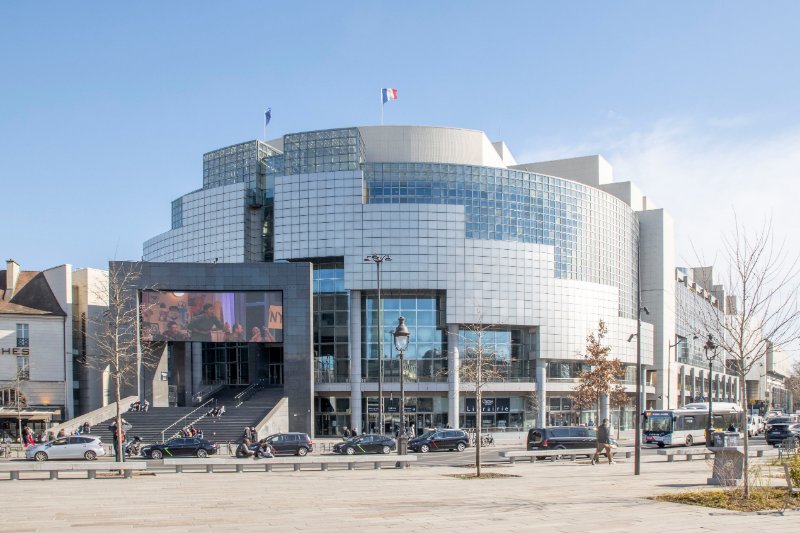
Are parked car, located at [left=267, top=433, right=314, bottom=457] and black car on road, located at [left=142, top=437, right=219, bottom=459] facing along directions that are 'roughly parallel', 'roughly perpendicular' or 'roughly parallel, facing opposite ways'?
roughly parallel

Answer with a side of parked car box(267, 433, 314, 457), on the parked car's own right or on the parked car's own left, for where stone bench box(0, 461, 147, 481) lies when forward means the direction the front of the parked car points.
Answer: on the parked car's own left

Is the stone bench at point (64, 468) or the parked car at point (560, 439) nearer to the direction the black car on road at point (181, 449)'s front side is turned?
the stone bench

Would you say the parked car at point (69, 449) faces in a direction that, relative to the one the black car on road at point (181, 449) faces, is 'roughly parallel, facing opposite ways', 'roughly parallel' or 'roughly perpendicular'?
roughly parallel

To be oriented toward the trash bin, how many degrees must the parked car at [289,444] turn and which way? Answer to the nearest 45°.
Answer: approximately 135° to its left

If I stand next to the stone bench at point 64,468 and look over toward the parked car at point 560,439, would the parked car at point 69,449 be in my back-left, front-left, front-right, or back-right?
front-left

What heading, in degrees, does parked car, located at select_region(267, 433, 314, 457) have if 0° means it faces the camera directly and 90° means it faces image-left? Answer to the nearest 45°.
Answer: approximately 90°

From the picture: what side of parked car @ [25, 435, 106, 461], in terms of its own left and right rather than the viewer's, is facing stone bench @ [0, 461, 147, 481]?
left

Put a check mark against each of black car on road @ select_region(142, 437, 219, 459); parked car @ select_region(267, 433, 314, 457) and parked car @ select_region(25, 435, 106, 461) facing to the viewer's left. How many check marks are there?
3

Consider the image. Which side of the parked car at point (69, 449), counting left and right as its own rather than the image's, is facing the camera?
left

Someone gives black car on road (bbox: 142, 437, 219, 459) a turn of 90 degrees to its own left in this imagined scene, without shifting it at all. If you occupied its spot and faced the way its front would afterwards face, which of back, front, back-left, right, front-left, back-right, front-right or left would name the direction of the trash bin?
front-left

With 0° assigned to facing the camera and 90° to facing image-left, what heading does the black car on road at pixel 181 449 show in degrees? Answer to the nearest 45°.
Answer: approximately 90°

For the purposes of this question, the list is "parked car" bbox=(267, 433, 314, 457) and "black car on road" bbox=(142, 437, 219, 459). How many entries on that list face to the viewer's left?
2

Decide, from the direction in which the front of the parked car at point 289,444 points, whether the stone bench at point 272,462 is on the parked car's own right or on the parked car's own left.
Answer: on the parked car's own left

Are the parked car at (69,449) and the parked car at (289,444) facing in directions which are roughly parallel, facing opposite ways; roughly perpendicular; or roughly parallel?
roughly parallel
